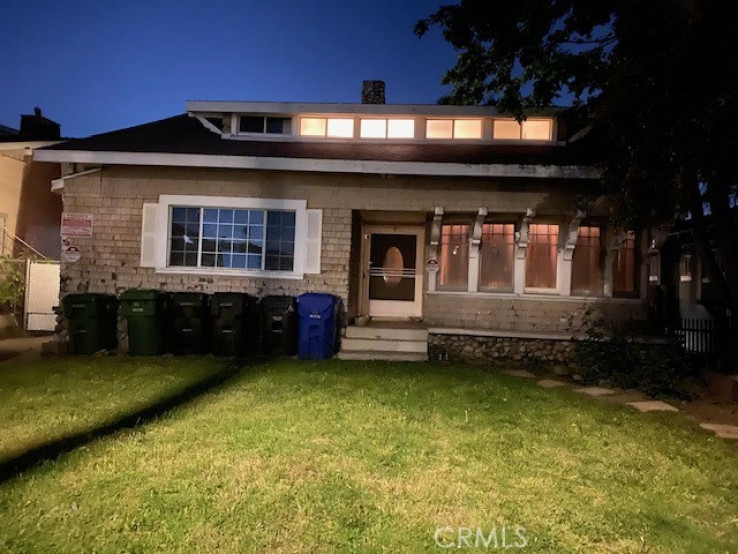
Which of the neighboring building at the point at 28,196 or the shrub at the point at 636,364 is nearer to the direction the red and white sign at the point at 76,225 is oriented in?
the shrub

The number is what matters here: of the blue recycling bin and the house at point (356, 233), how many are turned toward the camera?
2

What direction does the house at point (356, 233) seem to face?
toward the camera

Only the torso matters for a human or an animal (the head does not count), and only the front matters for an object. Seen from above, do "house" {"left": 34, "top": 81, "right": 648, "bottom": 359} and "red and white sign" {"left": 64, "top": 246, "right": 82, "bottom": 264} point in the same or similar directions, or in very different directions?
same or similar directions

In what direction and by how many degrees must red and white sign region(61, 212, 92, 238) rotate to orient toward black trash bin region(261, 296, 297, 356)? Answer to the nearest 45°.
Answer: approximately 45° to its left

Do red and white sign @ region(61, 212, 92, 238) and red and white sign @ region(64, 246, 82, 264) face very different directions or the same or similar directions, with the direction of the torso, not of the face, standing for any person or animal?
same or similar directions

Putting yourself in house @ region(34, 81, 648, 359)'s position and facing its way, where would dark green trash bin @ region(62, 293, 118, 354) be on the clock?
The dark green trash bin is roughly at 3 o'clock from the house.

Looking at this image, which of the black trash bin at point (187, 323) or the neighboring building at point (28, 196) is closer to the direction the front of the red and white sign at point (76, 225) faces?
the black trash bin

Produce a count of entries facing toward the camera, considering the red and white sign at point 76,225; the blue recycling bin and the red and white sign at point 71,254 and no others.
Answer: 3

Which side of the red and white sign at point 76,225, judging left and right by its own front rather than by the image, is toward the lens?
front

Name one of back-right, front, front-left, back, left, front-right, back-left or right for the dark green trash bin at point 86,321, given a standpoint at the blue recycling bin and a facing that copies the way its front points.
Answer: right

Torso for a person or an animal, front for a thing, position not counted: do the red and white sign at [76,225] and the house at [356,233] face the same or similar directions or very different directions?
same or similar directions

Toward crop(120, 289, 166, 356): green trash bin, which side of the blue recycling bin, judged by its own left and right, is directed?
right

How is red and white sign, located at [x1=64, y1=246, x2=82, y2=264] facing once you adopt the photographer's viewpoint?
facing the viewer

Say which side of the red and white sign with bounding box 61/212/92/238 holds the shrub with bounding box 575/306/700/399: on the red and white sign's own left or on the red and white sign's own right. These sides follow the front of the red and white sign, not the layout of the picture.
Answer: on the red and white sign's own left

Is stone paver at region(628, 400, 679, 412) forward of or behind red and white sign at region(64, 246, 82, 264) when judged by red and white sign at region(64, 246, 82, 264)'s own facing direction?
forward

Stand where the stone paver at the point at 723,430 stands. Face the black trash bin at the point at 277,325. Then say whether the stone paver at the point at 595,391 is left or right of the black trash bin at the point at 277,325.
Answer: right
